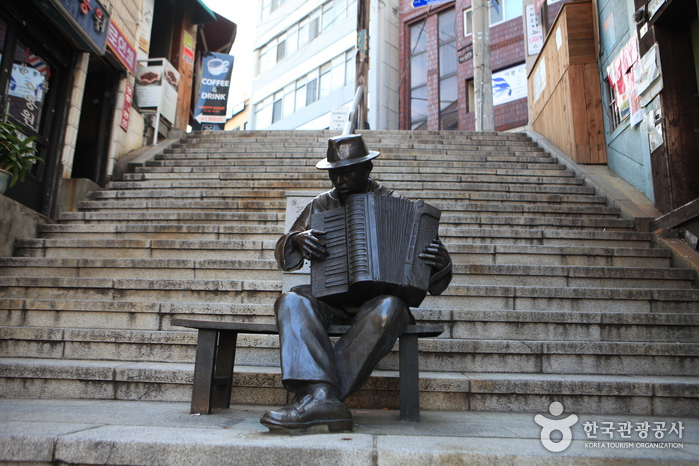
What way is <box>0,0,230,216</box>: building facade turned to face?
to the viewer's right

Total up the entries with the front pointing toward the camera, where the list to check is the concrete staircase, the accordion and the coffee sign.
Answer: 3

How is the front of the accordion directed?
toward the camera

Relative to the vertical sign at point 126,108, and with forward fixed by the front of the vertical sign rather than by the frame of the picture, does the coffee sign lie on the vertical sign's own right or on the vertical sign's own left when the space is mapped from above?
on the vertical sign's own left

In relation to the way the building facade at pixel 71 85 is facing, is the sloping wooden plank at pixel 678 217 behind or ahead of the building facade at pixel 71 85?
ahead

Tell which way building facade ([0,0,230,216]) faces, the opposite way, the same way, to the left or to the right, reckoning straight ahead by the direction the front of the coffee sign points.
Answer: to the left

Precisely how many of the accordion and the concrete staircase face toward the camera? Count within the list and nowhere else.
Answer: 2

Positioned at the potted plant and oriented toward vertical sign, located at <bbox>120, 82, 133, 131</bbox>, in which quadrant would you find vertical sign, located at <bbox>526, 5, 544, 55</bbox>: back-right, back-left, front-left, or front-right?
front-right

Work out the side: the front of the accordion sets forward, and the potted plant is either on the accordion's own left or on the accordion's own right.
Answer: on the accordion's own right

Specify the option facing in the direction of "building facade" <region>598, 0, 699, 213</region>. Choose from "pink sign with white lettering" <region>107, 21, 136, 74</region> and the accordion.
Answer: the pink sign with white lettering

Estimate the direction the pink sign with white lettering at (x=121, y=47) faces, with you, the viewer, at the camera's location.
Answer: facing the viewer and to the right of the viewer

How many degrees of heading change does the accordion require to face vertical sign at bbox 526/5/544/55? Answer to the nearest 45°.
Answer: approximately 135° to its left

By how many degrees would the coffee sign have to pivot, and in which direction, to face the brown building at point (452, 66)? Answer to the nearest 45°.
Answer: approximately 90° to its left

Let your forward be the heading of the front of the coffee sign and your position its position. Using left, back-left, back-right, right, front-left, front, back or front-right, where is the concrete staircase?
front

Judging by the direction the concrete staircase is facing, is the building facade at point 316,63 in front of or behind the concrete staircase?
behind

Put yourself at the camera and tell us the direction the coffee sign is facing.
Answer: facing the viewer

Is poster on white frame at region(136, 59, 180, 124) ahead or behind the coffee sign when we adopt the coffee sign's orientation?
ahead

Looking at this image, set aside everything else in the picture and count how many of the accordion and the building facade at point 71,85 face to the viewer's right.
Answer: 1

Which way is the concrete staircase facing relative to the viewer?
toward the camera
